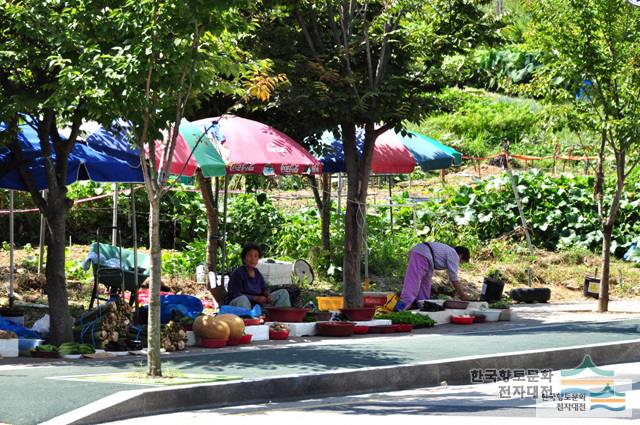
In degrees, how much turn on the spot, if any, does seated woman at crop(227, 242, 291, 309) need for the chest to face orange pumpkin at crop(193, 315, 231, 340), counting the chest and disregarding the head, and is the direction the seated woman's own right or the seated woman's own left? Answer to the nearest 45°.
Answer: approximately 45° to the seated woman's own right

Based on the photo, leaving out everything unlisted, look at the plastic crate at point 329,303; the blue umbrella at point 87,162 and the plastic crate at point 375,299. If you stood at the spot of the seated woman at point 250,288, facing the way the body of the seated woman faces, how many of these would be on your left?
2

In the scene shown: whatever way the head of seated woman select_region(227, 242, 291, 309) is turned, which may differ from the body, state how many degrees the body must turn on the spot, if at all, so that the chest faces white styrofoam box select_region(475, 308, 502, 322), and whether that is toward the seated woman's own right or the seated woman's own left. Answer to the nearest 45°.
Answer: approximately 90° to the seated woman's own left

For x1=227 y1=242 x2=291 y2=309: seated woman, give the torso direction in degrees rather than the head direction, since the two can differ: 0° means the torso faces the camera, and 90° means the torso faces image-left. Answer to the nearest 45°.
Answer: approximately 315°

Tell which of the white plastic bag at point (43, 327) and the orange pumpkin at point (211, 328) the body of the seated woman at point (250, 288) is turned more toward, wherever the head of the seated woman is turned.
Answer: the orange pumpkin

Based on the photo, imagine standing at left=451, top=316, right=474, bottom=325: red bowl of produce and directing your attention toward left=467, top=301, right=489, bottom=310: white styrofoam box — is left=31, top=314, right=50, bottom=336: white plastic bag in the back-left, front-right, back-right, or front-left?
back-left

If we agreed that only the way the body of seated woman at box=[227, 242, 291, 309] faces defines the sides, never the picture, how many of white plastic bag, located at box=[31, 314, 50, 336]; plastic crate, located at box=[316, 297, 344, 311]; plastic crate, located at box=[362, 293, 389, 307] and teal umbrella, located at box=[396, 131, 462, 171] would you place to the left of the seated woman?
3

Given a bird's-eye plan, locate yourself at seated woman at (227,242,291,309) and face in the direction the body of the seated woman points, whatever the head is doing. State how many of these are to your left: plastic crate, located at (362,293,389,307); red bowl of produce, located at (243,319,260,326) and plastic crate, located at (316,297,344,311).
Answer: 2

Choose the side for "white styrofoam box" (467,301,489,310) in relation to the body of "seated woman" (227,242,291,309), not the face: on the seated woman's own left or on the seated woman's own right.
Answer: on the seated woman's own left

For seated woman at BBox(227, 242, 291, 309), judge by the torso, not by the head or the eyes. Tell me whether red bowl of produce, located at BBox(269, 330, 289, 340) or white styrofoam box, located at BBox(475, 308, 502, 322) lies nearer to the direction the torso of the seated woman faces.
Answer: the red bowl of produce

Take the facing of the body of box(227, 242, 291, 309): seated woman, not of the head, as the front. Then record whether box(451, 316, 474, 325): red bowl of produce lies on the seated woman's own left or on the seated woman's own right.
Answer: on the seated woman's own left
